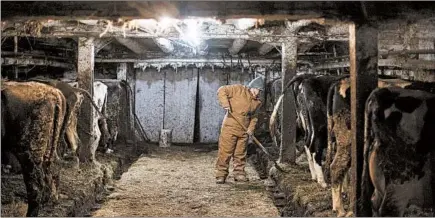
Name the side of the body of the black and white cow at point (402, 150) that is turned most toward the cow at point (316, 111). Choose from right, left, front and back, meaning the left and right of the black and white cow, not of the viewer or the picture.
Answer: left

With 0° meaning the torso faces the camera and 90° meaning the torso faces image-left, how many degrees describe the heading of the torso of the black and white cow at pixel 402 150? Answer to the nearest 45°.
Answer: approximately 270°

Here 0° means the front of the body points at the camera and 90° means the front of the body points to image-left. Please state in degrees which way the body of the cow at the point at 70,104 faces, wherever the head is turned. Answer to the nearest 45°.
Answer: approximately 90°

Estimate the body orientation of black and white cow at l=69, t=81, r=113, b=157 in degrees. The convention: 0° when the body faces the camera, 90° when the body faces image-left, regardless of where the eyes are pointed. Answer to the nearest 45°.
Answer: approximately 90°

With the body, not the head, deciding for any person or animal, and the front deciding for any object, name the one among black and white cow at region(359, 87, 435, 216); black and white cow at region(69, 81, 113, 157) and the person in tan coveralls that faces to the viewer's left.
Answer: black and white cow at region(69, 81, 113, 157)

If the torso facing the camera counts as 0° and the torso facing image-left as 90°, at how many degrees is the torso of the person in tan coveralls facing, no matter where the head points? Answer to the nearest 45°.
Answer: approximately 315°
